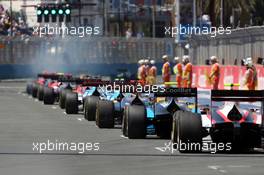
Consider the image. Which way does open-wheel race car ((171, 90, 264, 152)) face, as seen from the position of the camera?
facing away from the viewer

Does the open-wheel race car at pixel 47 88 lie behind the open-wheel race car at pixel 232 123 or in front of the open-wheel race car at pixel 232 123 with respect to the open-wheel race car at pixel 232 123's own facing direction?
in front
